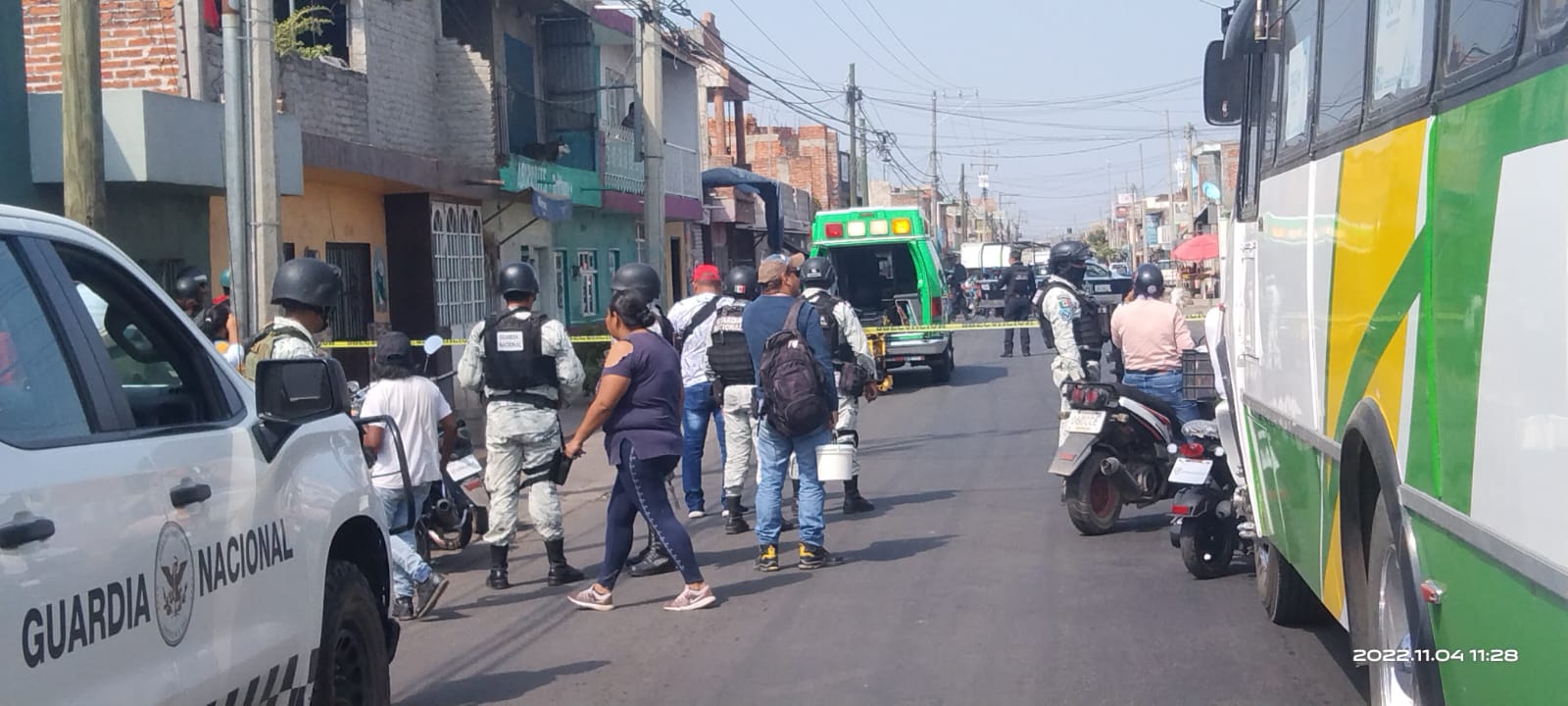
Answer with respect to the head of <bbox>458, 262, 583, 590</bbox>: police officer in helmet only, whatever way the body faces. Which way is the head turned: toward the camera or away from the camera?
away from the camera

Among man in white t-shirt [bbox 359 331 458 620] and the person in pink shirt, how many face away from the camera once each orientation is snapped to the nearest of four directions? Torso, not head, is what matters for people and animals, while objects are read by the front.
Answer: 2

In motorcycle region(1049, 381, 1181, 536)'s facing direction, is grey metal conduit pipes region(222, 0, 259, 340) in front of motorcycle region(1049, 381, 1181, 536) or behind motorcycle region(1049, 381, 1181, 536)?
behind

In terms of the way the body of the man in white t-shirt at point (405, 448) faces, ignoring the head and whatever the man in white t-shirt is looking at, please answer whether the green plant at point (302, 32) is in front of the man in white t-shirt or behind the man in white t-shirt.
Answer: in front

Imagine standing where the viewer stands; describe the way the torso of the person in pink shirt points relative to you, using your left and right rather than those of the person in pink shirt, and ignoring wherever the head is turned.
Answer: facing away from the viewer

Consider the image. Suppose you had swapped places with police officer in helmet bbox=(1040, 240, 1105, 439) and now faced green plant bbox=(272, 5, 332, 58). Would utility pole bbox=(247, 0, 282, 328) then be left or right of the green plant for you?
left

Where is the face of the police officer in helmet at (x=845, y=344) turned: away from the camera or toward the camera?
away from the camera

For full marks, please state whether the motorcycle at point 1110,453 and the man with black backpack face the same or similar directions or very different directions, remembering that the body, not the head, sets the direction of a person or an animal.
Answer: same or similar directions

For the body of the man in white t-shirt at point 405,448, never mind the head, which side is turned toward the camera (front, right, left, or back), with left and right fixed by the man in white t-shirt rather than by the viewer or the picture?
back

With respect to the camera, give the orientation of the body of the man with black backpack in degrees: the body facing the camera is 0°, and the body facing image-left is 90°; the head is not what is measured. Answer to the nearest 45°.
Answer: approximately 225°

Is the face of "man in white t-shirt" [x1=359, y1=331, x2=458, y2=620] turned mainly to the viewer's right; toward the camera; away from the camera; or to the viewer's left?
away from the camera

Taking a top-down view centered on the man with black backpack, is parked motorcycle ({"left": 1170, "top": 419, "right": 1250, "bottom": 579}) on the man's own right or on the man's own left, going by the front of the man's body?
on the man's own right
